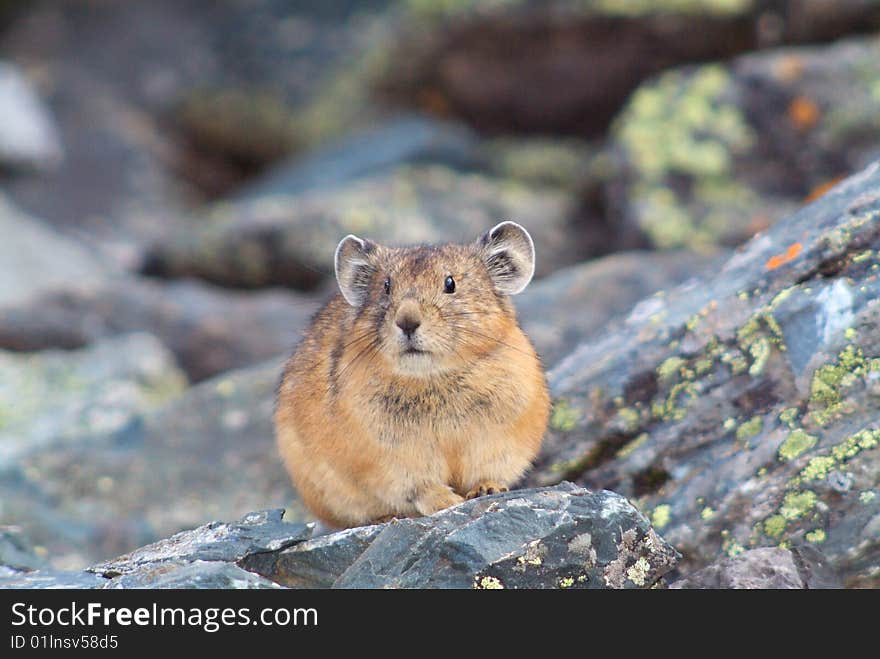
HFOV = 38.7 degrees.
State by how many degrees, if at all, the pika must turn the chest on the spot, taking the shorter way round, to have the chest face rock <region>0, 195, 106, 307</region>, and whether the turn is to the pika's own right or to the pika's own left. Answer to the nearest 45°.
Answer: approximately 135° to the pika's own right

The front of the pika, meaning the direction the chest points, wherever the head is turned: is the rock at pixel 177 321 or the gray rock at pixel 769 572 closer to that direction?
the gray rock

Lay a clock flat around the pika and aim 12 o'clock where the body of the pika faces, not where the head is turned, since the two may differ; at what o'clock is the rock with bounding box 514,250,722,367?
The rock is roughly at 7 o'clock from the pika.

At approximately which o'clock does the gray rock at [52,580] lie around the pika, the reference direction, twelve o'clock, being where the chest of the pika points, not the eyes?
The gray rock is roughly at 2 o'clock from the pika.

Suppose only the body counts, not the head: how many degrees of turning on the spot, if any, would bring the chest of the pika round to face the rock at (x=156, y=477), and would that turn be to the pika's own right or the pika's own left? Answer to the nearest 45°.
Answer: approximately 135° to the pika's own right

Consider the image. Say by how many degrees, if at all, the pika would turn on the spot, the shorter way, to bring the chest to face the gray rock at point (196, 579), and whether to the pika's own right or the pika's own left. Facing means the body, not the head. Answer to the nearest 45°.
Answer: approximately 45° to the pika's own right

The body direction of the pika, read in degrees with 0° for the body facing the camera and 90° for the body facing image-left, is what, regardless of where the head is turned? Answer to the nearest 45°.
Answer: approximately 0°

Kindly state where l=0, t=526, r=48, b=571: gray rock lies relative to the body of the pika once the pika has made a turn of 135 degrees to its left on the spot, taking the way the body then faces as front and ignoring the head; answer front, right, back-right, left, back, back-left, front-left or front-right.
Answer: back-left

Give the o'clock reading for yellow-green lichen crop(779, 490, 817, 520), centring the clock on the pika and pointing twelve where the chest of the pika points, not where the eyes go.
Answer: The yellow-green lichen is roughly at 9 o'clock from the pika.

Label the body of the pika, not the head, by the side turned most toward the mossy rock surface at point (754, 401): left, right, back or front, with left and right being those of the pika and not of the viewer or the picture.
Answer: left
